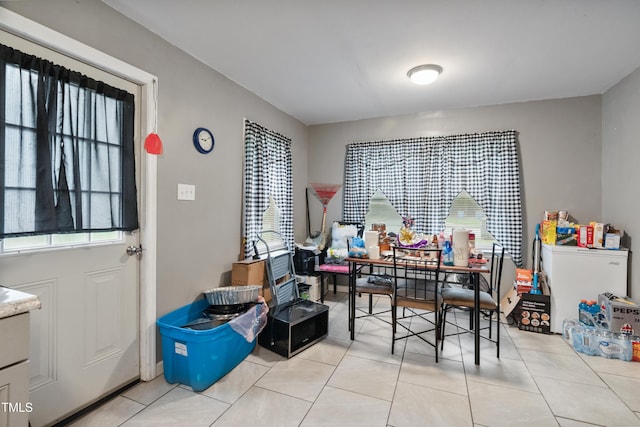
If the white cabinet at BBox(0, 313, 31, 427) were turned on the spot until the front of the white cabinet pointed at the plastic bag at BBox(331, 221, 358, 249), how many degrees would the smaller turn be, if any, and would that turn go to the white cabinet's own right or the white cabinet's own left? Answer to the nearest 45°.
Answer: approximately 45° to the white cabinet's own left

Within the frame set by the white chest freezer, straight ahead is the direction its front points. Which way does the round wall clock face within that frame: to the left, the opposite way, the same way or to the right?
to the left

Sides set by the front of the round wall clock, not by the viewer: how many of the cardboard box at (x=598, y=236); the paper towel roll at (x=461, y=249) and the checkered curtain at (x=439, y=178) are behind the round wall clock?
0

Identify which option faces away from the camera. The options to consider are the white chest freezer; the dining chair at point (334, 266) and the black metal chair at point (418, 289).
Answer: the black metal chair

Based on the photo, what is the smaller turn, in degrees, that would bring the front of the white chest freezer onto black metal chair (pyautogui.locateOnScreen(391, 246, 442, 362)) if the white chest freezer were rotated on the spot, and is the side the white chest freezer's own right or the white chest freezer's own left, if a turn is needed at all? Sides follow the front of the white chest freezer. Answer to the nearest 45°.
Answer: approximately 45° to the white chest freezer's own right

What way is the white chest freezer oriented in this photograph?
toward the camera

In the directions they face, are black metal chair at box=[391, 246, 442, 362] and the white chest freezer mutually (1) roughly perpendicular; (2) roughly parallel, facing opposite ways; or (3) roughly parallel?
roughly parallel, facing opposite ways

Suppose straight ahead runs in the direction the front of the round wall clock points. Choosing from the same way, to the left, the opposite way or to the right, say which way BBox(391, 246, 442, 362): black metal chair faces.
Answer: to the left

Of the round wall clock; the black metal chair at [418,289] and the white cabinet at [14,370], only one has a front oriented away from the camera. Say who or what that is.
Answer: the black metal chair

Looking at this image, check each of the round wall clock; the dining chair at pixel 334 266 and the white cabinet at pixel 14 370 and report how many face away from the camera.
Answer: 0

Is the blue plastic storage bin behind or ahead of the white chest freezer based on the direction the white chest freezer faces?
ahead

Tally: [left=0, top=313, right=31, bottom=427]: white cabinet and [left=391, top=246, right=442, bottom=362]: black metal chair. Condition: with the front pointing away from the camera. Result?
1

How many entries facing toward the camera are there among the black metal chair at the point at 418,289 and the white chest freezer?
1

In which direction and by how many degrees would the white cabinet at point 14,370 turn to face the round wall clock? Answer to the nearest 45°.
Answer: approximately 90° to its left

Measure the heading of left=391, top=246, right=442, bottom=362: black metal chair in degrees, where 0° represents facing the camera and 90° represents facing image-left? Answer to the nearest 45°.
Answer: approximately 180°

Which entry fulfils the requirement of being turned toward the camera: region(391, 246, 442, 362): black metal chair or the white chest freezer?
the white chest freezer

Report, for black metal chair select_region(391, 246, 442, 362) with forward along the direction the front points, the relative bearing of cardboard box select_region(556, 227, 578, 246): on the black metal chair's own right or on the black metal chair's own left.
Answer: on the black metal chair's own right

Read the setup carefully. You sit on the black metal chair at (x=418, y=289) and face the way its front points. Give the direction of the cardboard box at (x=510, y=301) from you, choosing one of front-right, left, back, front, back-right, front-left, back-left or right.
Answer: front-right
